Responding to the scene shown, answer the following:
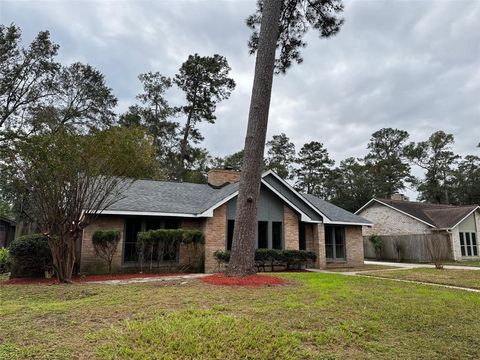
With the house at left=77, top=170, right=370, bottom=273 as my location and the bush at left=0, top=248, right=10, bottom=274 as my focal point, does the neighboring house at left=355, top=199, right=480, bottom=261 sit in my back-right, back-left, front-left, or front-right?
back-right

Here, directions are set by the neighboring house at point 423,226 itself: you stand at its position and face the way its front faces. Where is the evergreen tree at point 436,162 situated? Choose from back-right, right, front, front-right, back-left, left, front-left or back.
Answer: back-left

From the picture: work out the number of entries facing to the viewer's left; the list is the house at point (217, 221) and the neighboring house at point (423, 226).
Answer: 0

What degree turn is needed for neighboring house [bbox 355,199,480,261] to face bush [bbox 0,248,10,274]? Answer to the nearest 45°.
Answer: approximately 90° to its right

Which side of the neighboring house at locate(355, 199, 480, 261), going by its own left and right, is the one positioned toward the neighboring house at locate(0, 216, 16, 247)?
right

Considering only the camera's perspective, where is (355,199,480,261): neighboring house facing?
facing the viewer and to the right of the viewer

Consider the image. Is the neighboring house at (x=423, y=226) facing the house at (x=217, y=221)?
no

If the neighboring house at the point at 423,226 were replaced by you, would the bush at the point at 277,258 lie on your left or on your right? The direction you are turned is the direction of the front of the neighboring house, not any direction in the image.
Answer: on your right

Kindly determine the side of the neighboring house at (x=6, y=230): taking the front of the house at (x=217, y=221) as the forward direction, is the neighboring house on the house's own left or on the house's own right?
on the house's own right

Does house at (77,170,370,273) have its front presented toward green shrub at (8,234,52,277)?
no

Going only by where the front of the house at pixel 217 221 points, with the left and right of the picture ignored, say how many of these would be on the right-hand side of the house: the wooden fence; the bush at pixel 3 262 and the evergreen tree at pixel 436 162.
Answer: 1

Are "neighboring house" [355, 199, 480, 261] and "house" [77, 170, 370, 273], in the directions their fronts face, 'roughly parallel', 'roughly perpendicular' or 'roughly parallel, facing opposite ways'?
roughly parallel

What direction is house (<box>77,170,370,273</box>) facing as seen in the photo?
toward the camera

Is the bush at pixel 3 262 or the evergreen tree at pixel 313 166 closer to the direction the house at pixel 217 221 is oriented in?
the bush

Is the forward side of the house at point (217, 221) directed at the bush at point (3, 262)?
no
